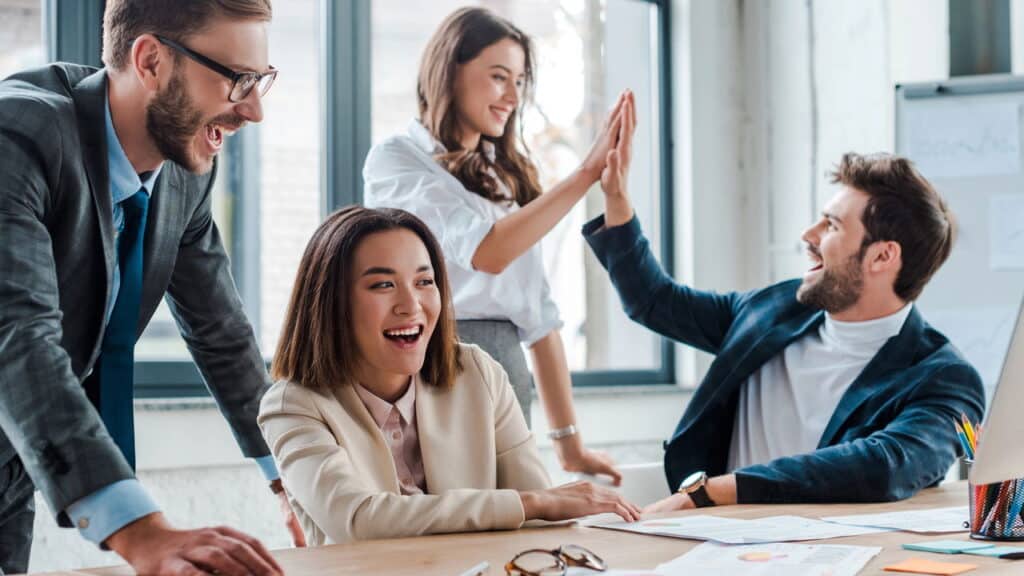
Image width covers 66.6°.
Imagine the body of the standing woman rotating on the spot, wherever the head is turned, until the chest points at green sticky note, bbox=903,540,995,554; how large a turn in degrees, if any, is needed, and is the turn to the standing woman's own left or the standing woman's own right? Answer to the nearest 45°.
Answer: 0° — they already face it

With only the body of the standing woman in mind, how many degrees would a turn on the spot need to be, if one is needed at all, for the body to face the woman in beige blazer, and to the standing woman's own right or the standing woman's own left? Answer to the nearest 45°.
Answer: approximately 45° to the standing woman's own right

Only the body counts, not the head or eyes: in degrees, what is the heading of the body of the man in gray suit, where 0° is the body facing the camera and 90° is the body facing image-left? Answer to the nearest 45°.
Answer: approximately 315°

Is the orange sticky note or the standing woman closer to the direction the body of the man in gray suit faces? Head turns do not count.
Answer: the orange sticky note

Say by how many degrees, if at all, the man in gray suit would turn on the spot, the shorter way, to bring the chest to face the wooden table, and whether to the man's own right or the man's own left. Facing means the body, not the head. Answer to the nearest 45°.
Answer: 0° — they already face it

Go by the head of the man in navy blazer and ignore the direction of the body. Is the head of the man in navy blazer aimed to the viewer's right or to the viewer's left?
to the viewer's left

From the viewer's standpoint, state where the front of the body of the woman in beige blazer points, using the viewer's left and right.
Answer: facing the viewer and to the right of the viewer

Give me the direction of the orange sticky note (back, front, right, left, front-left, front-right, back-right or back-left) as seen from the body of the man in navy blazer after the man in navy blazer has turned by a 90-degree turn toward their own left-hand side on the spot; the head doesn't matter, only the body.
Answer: front-right

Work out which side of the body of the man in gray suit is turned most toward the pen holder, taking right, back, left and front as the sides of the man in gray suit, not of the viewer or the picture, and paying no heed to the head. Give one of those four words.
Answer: front
